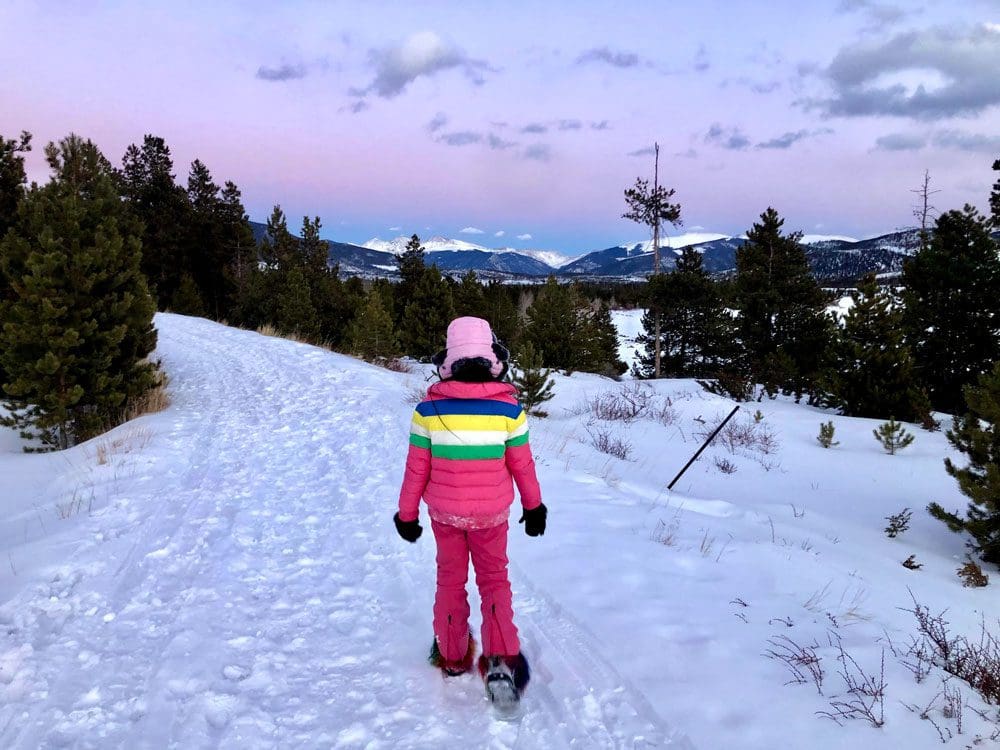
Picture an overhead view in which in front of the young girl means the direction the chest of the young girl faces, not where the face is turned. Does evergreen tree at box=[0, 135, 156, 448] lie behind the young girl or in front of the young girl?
in front

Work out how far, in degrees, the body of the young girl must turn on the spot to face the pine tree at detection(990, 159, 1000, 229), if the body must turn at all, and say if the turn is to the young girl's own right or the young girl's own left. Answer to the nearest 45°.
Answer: approximately 45° to the young girl's own right

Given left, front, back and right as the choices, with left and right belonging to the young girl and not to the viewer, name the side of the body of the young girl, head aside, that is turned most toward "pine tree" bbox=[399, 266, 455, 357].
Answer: front

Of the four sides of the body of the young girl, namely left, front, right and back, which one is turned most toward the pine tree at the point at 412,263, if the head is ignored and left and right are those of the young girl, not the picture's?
front

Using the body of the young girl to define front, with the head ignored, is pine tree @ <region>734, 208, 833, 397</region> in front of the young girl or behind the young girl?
in front

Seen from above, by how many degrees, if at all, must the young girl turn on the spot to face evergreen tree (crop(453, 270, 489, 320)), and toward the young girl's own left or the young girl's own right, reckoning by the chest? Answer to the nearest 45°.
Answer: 0° — they already face it

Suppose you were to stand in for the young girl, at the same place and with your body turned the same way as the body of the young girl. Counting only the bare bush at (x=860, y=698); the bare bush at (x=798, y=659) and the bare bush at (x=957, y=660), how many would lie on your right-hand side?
3

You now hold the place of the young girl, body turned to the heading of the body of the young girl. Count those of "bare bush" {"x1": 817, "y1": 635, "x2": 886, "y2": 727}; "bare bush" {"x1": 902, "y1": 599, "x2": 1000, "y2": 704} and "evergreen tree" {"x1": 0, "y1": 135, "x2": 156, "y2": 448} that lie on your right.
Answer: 2

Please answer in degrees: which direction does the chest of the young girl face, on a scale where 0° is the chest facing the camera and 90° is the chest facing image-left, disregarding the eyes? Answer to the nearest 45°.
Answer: approximately 180°

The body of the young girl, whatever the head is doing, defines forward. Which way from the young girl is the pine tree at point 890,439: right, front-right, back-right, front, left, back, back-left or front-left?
front-right

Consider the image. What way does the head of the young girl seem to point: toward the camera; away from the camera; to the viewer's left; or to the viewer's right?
away from the camera
